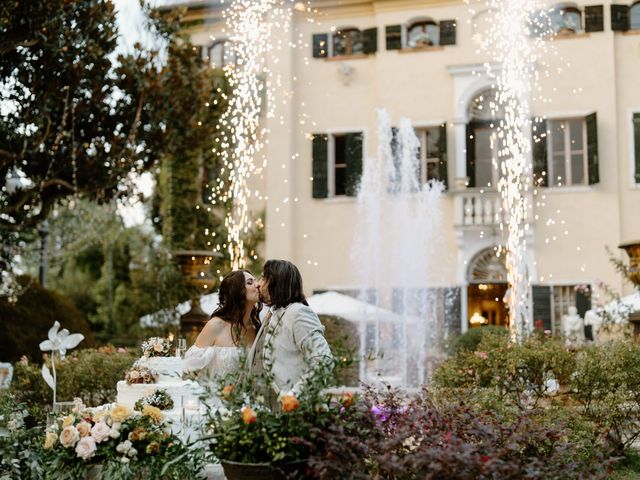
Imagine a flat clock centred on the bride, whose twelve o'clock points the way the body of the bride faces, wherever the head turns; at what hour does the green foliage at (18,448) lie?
The green foliage is roughly at 4 o'clock from the bride.

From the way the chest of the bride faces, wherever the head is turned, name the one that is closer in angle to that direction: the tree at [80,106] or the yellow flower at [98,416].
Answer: the yellow flower

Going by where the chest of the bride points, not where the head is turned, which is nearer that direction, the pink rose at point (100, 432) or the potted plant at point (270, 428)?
the potted plant

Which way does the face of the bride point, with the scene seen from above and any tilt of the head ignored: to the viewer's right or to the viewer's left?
to the viewer's right

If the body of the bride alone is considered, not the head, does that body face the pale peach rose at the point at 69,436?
no

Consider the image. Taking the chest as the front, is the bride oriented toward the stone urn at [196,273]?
no

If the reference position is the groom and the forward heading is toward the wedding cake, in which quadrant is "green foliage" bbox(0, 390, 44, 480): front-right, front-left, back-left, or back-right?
front-left

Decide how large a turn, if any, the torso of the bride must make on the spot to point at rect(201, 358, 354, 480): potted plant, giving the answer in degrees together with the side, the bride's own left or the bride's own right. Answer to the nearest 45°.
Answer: approximately 45° to the bride's own right

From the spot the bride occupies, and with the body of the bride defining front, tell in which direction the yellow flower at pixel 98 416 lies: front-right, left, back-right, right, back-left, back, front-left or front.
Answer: right

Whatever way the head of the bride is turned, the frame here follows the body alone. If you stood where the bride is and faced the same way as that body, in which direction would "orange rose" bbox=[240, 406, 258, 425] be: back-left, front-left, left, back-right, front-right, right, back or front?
front-right

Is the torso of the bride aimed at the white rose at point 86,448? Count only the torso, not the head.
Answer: no

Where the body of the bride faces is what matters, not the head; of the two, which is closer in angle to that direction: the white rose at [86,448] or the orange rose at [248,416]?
the orange rose

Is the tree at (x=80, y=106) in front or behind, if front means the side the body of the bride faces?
behind

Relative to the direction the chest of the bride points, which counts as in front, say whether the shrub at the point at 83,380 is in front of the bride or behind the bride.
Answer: behind

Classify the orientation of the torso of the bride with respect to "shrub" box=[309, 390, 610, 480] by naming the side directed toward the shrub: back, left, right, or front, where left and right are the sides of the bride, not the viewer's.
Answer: front

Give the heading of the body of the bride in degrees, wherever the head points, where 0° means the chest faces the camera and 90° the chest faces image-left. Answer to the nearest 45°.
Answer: approximately 315°

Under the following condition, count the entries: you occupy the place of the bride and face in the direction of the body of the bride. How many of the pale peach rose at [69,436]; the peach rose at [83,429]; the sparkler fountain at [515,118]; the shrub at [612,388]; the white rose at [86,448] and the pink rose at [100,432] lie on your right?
4

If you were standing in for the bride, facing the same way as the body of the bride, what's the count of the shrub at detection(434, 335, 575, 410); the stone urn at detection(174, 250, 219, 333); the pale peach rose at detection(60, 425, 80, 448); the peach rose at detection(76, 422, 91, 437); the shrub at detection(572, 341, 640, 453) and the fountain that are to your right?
2

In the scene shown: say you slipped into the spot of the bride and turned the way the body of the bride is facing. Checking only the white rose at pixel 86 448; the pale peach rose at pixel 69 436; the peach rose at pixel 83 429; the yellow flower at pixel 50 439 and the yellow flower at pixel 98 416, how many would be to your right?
5
